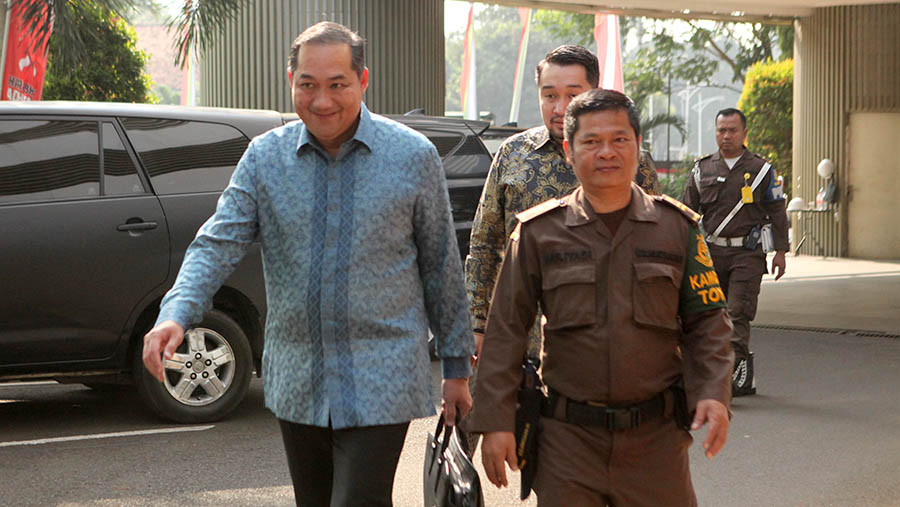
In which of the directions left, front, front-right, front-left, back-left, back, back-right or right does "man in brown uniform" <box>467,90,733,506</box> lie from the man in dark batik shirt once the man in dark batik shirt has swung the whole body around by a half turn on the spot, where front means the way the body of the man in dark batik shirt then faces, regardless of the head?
back

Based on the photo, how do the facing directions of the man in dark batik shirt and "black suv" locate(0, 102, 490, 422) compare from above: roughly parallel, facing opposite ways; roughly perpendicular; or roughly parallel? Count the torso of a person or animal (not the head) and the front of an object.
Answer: roughly perpendicular

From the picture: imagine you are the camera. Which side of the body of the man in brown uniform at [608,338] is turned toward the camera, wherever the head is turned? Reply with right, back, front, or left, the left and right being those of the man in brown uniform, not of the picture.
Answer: front

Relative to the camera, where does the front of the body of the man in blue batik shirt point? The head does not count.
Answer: toward the camera

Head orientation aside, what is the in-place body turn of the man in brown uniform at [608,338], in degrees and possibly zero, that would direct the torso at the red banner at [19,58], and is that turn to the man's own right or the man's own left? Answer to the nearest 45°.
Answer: approximately 135° to the man's own right

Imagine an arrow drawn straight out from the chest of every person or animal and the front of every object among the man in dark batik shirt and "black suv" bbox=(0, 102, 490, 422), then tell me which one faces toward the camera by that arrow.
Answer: the man in dark batik shirt

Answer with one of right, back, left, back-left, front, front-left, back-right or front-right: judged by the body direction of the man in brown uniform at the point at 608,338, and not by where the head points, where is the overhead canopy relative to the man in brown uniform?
back

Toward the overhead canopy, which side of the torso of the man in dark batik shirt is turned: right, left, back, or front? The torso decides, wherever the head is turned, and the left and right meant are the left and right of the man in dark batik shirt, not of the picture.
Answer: back

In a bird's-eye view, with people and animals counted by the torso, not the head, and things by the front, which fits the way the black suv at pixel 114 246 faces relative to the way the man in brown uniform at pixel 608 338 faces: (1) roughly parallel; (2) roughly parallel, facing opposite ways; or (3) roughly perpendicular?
roughly perpendicular

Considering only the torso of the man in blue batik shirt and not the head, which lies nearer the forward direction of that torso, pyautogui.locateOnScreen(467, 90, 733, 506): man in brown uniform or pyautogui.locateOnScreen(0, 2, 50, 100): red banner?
the man in brown uniform

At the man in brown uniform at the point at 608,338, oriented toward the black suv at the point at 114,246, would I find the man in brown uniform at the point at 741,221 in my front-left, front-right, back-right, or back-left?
front-right

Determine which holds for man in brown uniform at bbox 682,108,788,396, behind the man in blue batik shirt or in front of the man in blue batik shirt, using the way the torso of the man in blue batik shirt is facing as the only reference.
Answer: behind

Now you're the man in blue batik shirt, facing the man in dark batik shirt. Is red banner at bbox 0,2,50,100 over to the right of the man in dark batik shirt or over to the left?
left

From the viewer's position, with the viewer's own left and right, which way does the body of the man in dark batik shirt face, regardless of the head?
facing the viewer

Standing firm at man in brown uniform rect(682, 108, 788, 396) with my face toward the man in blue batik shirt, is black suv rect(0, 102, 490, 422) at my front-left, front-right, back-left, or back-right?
front-right
